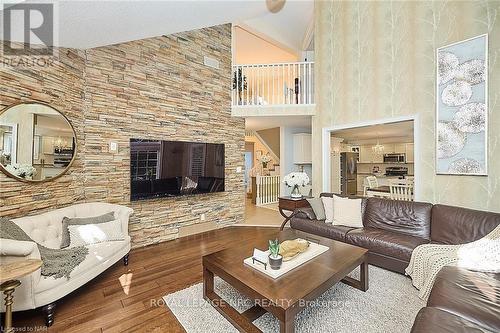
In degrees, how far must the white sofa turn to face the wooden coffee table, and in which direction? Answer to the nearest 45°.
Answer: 0° — it already faces it

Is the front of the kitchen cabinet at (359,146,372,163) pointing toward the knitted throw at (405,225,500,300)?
yes

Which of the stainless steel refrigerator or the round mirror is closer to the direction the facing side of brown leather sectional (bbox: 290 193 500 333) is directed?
the round mirror

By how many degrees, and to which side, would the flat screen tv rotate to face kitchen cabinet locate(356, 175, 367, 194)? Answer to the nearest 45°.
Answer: approximately 90° to its left

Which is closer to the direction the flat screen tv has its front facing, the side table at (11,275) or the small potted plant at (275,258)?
the small potted plant

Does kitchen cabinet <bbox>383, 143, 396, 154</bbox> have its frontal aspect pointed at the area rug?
yes

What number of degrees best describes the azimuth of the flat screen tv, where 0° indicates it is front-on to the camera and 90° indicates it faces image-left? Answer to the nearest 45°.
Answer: approximately 315°

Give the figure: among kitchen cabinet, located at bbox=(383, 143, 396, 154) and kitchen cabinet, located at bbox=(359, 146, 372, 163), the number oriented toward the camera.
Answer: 2

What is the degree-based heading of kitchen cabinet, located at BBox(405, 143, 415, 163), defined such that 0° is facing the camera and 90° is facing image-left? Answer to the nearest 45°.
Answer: approximately 0°

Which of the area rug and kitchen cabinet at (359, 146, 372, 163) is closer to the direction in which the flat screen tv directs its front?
the area rug

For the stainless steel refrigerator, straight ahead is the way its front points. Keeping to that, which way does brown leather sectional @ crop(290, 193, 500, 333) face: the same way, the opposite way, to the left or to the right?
to the right
